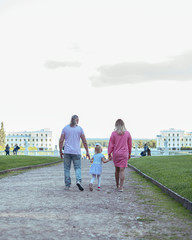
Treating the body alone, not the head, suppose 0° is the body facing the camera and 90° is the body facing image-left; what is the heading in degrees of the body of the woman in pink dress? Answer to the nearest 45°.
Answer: approximately 180°
